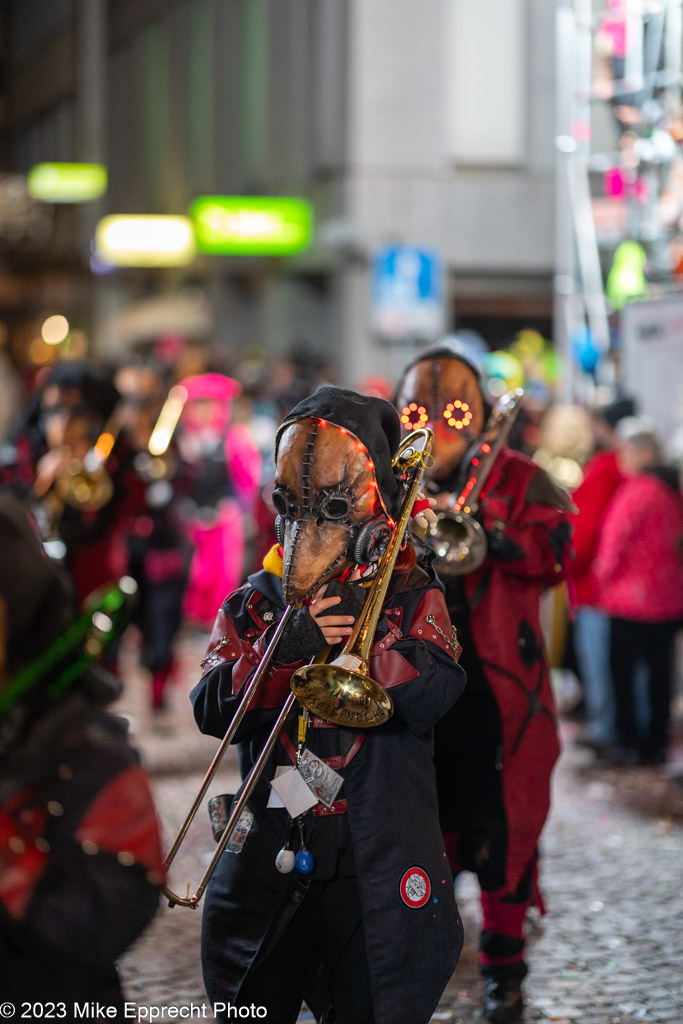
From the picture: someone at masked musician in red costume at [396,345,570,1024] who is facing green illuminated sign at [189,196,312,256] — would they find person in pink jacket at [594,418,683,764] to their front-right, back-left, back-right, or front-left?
front-right

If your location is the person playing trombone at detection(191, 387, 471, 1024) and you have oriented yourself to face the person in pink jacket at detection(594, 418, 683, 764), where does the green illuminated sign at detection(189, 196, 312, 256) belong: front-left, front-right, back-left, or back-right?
front-left

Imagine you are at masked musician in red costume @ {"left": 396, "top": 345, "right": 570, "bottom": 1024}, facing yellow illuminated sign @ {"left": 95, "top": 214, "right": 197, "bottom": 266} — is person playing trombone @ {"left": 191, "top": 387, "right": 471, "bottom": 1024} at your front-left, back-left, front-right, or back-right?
back-left

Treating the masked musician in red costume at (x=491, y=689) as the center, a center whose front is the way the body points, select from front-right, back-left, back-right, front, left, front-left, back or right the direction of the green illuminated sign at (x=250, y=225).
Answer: back-right

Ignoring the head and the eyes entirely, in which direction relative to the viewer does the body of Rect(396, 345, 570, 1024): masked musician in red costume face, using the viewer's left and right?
facing the viewer and to the left of the viewer

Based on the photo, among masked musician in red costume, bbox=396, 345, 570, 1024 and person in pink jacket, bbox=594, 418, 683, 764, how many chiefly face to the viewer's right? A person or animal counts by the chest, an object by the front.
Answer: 0

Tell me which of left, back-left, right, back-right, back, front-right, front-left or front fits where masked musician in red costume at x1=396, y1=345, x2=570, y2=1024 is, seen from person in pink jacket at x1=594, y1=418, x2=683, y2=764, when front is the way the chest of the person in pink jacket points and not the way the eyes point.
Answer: back-left

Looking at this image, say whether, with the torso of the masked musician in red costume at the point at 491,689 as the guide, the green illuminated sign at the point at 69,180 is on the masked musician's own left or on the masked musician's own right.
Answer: on the masked musician's own right

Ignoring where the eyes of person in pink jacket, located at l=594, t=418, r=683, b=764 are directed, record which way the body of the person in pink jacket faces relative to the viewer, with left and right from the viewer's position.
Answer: facing away from the viewer and to the left of the viewer

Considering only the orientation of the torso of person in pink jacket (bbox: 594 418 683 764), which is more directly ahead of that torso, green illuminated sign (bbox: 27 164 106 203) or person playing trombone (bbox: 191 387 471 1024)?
the green illuminated sign
